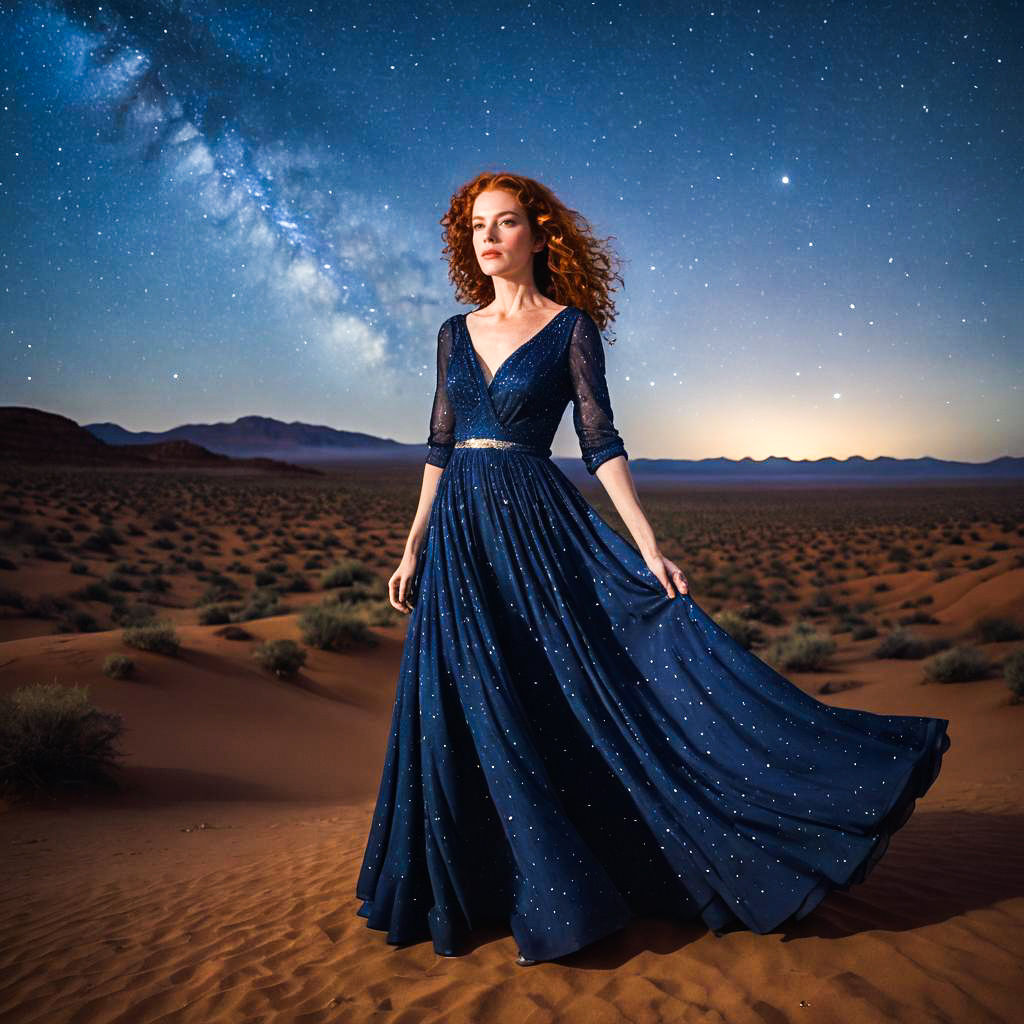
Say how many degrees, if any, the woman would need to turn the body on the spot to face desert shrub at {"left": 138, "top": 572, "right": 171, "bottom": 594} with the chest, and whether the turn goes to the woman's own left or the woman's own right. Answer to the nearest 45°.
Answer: approximately 90° to the woman's own right

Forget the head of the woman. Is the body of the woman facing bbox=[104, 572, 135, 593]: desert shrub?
no

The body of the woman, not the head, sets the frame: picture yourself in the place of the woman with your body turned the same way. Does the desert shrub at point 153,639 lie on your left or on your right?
on your right

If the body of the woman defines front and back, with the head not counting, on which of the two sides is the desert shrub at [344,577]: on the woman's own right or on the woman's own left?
on the woman's own right

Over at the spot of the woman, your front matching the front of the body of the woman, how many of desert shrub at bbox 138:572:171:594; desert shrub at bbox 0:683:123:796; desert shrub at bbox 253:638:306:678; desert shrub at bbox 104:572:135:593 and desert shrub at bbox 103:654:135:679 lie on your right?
5

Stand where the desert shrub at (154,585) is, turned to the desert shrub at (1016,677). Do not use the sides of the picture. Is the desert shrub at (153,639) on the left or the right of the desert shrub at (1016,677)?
right

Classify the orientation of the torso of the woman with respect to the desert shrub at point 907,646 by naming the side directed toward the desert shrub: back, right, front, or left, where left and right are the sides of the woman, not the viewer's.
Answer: back

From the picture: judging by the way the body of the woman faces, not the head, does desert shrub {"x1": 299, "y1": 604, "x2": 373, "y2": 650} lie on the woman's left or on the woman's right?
on the woman's right

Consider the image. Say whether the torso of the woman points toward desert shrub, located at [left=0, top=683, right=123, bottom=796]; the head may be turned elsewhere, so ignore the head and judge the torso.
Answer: no

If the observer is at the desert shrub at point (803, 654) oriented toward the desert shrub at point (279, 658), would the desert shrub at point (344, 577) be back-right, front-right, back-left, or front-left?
front-right

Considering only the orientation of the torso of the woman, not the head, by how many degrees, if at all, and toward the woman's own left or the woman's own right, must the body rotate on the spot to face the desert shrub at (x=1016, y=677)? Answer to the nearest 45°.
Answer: approximately 180°

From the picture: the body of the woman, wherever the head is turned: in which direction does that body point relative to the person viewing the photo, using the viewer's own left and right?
facing the viewer and to the left of the viewer
